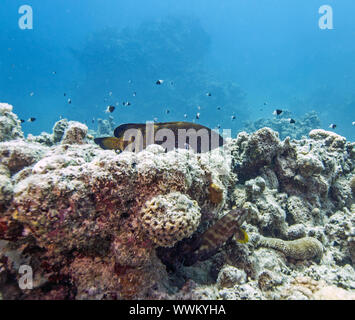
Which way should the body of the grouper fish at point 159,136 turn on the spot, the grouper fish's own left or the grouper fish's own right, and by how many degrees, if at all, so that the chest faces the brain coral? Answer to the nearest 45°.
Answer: approximately 90° to the grouper fish's own right

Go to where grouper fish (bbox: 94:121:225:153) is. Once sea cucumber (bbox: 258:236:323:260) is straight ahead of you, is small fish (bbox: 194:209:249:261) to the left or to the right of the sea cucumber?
right

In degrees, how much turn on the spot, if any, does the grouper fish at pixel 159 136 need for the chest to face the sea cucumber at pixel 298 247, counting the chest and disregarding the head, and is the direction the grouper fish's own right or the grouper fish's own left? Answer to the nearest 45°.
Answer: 0° — it already faces it

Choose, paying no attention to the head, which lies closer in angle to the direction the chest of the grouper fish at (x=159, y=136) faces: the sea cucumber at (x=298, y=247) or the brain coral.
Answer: the sea cucumber

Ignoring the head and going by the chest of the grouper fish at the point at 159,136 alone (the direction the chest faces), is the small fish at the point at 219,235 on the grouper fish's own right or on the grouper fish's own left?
on the grouper fish's own right

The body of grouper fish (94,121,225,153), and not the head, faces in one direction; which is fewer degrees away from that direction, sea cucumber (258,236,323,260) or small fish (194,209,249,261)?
the sea cucumber

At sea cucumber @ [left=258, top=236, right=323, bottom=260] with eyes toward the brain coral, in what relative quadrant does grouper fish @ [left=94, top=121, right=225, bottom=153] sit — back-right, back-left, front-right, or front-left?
front-right

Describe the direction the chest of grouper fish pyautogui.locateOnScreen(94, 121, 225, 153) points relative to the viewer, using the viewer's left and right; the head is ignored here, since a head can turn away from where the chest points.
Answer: facing to the right of the viewer
